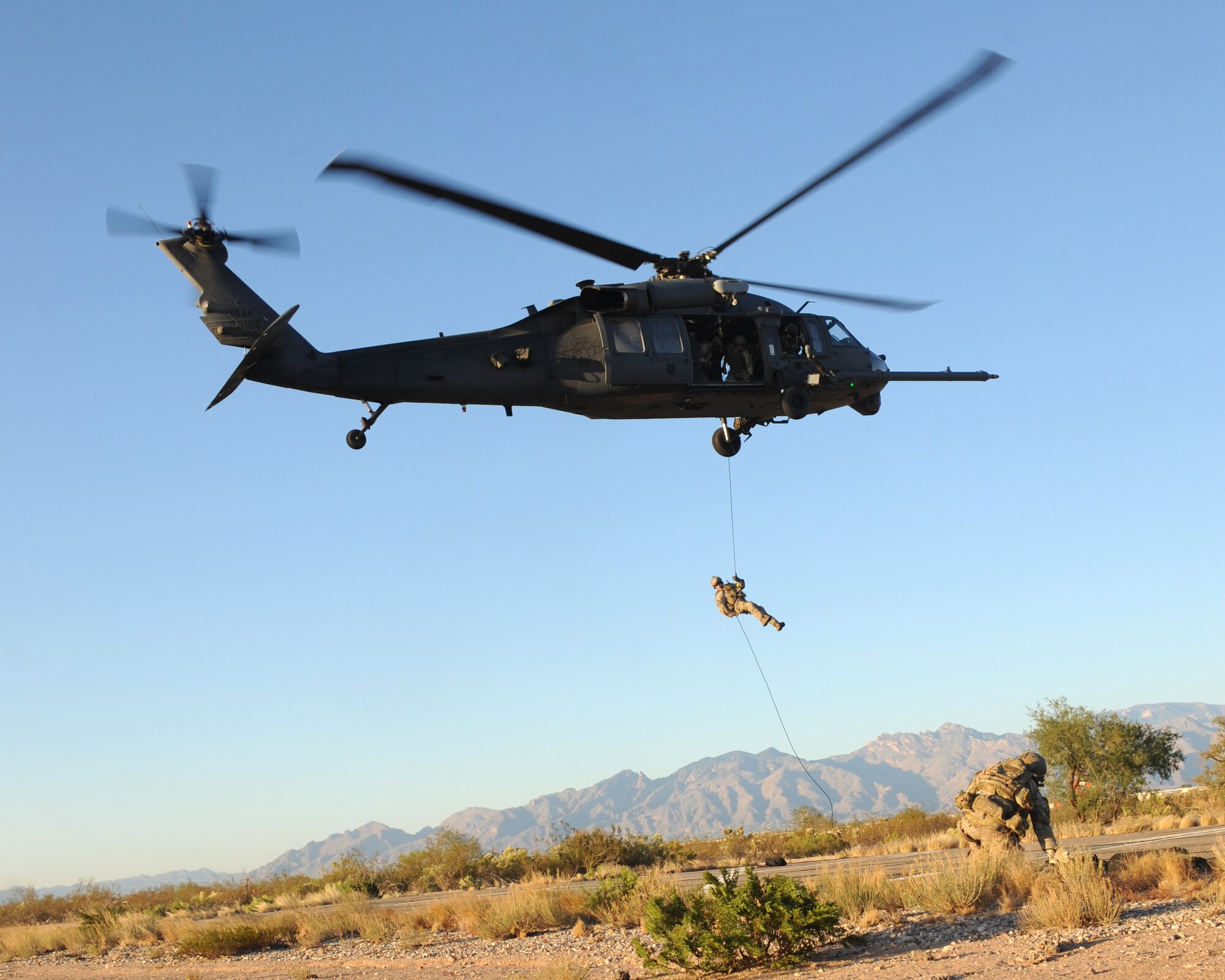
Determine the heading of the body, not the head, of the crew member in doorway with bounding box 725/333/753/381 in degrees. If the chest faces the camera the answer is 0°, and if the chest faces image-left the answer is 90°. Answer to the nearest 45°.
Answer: approximately 0°

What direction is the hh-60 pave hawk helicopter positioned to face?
to the viewer's right
